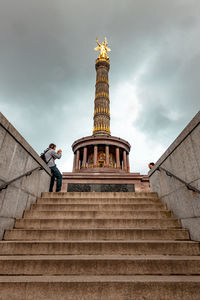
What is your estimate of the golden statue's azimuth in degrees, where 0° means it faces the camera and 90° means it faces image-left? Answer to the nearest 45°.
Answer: approximately 0°
